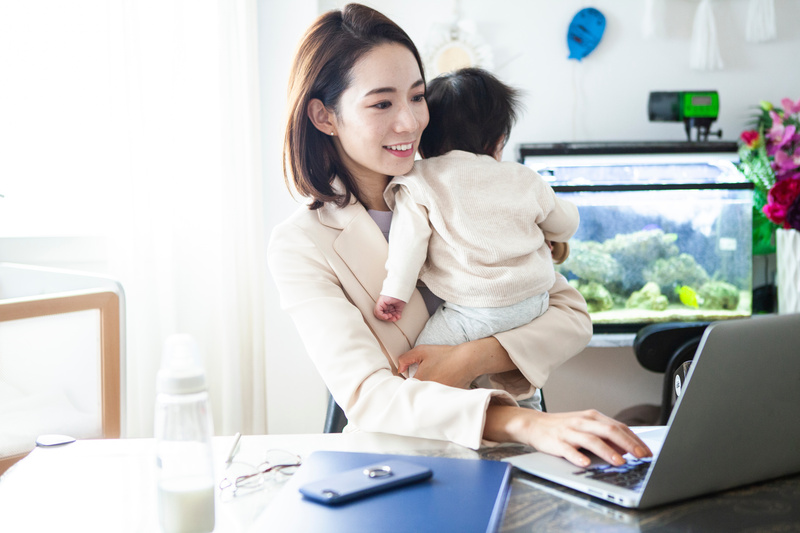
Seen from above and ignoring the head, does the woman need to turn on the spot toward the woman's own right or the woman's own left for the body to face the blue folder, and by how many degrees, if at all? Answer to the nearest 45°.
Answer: approximately 45° to the woman's own right

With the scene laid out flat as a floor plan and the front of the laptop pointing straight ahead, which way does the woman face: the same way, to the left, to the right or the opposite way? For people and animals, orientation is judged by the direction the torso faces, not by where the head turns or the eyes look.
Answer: the opposite way

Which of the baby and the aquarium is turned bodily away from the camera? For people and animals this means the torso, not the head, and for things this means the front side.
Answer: the baby

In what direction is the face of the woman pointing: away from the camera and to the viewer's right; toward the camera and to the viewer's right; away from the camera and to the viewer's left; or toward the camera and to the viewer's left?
toward the camera and to the viewer's right

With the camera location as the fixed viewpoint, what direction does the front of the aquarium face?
facing the viewer

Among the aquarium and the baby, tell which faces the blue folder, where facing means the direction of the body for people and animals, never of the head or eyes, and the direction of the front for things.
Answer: the aquarium

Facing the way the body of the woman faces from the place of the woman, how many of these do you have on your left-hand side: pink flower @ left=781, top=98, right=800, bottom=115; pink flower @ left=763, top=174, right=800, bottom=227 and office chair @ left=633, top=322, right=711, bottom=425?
3

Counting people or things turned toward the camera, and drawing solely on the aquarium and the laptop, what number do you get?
1

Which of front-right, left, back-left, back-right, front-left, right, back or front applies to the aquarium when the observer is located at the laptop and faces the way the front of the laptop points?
front-right

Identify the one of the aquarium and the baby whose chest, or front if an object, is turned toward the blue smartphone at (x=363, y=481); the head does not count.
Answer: the aquarium

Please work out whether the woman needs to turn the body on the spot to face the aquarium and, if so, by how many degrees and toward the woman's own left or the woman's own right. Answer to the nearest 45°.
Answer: approximately 90° to the woman's own left

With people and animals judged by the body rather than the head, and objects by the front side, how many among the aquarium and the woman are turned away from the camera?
0

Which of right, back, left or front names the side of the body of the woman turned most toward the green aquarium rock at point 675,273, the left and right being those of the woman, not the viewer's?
left

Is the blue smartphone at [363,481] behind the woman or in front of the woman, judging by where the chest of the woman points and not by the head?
in front

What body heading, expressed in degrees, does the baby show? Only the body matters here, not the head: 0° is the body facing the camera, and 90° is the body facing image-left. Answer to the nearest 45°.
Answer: approximately 180°
